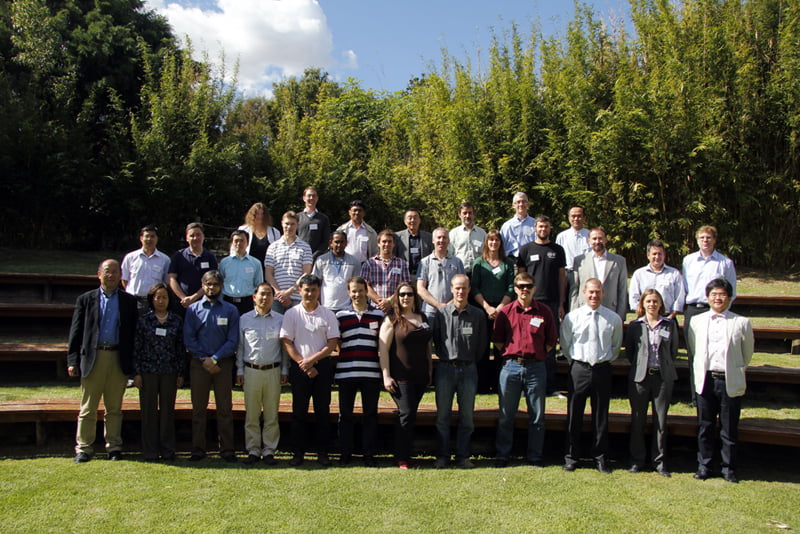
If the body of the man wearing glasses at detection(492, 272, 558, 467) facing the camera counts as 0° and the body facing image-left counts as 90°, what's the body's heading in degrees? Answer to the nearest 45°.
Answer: approximately 0°

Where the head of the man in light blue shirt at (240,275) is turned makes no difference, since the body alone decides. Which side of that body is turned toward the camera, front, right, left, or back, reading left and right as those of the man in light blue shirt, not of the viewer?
front

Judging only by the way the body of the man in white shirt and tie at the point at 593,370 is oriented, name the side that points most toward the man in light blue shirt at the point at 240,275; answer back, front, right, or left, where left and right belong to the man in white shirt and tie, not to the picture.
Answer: right

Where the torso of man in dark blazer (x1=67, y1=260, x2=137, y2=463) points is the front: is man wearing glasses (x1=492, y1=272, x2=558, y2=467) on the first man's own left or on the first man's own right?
on the first man's own left

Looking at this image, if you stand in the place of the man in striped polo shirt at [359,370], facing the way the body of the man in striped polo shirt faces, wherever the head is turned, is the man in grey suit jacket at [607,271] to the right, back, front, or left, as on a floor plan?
left

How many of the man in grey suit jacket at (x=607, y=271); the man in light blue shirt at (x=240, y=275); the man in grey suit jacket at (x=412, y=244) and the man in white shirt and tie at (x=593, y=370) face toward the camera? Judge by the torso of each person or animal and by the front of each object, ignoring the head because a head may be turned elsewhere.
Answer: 4

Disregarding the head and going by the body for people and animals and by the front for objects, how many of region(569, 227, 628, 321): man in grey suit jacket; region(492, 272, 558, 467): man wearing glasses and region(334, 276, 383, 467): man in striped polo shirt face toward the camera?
3

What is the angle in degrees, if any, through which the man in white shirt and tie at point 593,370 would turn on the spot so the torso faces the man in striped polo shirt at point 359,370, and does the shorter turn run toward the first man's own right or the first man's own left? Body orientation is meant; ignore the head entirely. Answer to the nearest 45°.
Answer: approximately 90° to the first man's own right

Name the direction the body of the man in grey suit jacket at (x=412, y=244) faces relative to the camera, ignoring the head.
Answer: toward the camera

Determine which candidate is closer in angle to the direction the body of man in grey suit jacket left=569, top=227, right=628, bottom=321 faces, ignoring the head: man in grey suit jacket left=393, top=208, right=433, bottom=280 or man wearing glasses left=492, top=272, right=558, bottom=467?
the man wearing glasses

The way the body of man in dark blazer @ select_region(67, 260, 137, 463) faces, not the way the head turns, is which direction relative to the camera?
toward the camera

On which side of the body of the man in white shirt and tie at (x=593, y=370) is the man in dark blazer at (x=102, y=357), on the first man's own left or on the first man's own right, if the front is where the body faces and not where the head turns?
on the first man's own right
